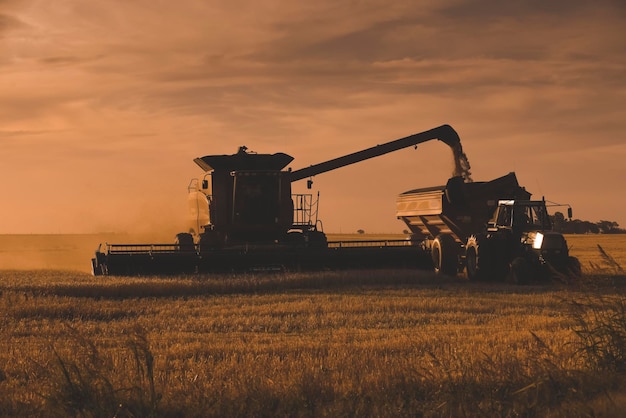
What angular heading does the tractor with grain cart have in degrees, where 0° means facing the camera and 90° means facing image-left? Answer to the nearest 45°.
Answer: approximately 315°

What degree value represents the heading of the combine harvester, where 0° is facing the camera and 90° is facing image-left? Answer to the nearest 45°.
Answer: approximately 0°
